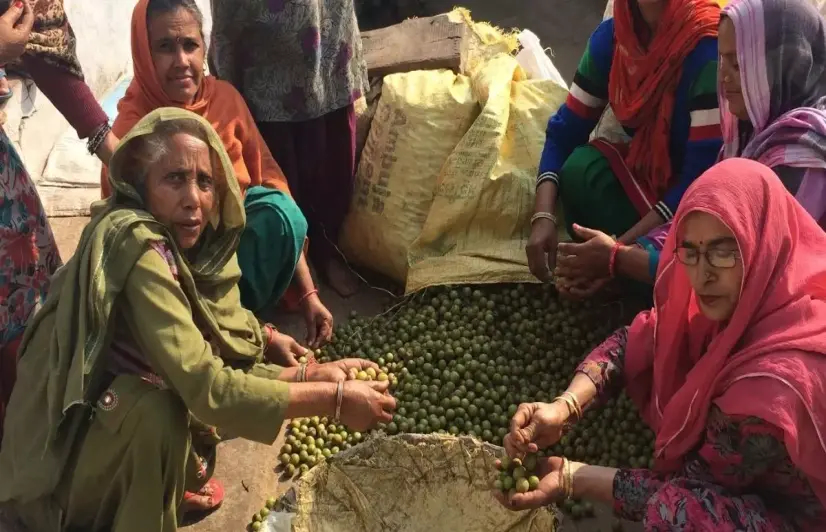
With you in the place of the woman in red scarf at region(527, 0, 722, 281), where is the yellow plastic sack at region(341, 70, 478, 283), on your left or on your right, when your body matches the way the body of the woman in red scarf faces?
on your right

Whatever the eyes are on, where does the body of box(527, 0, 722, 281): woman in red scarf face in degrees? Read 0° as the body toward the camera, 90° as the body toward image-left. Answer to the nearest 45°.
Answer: approximately 45°

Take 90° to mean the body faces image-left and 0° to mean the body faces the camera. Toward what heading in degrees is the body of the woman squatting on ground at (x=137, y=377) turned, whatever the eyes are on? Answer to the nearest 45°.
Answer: approximately 270°

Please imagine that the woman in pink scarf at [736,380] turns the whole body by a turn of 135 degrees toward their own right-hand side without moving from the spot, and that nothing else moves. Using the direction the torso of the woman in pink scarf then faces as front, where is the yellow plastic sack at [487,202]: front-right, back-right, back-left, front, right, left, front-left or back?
front-left

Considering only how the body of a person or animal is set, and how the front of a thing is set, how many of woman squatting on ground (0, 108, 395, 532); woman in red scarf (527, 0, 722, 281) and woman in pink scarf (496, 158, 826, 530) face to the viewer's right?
1

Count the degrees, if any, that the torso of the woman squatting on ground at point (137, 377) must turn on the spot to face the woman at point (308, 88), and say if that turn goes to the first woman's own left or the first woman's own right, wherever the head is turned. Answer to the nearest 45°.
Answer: approximately 45° to the first woman's own left

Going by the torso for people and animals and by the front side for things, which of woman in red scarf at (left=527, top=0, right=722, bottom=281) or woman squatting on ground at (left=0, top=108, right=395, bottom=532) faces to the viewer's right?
the woman squatting on ground

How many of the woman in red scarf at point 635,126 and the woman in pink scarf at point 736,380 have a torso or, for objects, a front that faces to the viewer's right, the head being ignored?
0

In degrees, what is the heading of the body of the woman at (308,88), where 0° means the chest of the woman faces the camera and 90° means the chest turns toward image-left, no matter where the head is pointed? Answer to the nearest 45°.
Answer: approximately 315°

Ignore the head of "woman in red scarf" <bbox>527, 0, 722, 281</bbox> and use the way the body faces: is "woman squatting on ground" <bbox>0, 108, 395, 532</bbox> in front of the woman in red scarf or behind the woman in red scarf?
in front

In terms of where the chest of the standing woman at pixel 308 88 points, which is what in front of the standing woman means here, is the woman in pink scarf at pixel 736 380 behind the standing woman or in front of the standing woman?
in front
